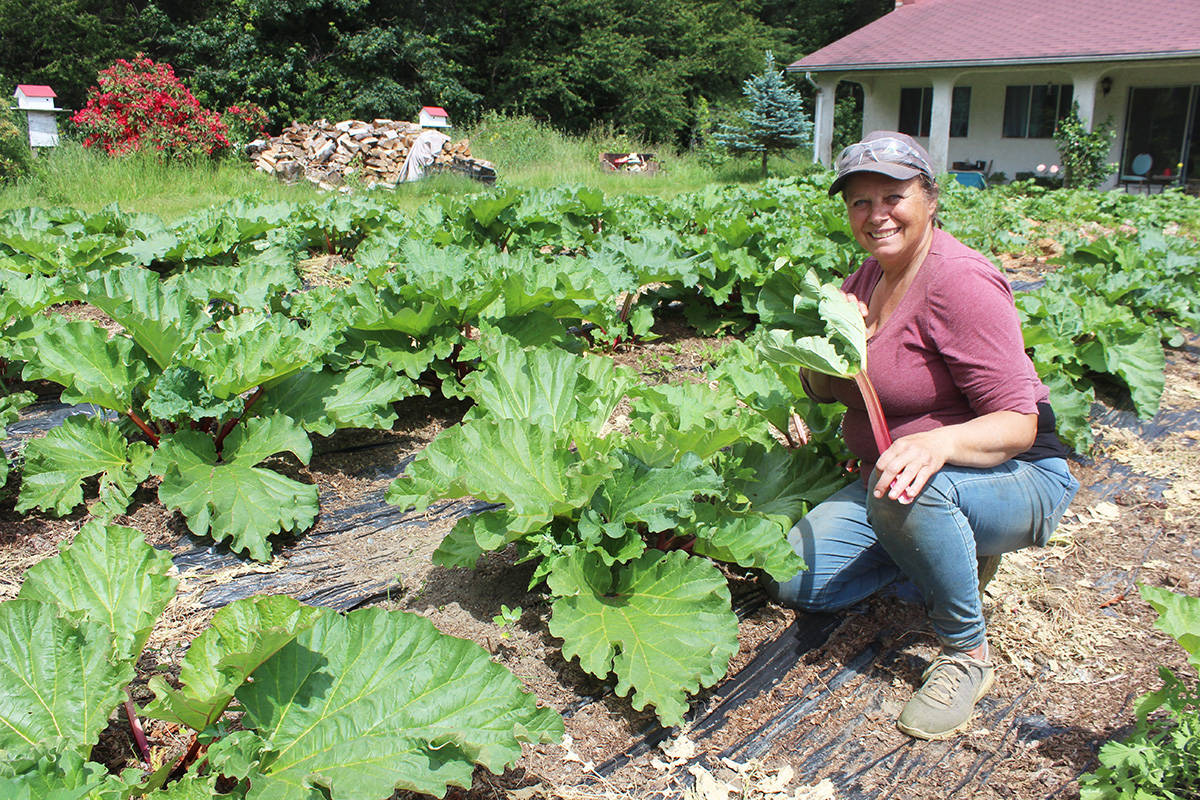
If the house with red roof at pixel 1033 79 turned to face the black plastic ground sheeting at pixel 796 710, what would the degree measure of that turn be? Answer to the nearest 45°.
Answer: approximately 45° to its left

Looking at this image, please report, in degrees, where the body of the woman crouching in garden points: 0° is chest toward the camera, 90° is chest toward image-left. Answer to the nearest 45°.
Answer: approximately 45°

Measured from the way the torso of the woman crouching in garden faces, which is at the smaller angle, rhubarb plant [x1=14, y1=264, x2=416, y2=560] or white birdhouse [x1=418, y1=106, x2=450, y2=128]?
the rhubarb plant

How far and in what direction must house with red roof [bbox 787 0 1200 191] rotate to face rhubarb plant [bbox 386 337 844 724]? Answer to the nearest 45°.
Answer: approximately 45° to its left

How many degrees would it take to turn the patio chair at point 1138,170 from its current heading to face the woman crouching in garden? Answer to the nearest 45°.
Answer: approximately 45° to its left

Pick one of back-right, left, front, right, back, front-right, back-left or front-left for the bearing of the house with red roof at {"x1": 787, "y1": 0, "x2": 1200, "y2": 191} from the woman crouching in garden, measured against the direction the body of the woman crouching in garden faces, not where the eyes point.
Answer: back-right

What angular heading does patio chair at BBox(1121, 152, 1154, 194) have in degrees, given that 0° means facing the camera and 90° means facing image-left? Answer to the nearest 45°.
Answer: approximately 45°

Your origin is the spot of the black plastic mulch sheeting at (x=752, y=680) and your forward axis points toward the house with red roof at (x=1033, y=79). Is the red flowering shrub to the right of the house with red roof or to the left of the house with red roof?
left
